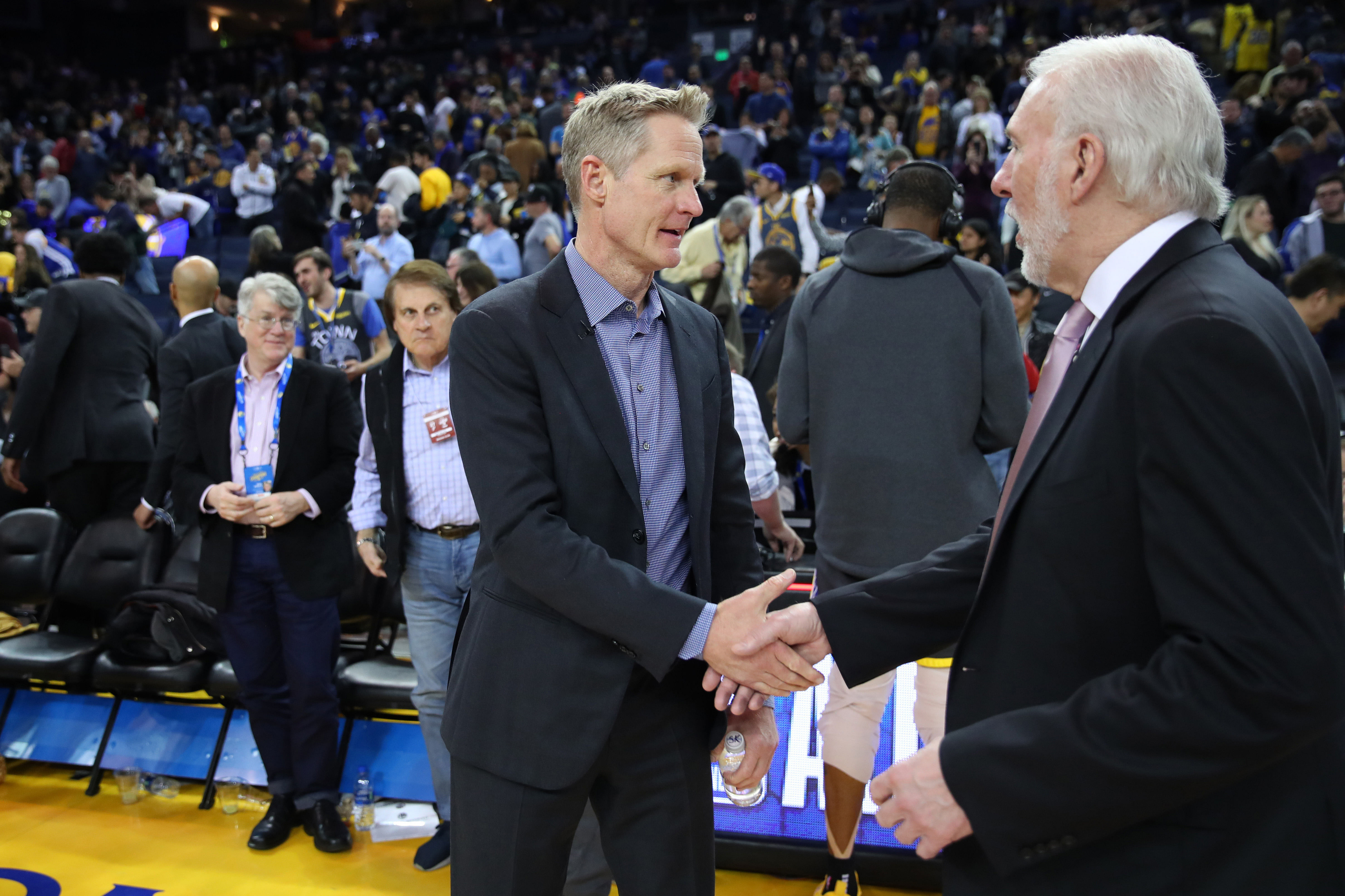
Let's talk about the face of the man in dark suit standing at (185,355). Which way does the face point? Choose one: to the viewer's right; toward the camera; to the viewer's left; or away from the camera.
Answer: away from the camera

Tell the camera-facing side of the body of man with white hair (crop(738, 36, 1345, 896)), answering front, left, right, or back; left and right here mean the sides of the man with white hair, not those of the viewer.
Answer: left

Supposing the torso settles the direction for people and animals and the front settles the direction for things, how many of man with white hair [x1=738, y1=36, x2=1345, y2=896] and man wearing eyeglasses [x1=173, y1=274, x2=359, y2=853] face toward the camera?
1

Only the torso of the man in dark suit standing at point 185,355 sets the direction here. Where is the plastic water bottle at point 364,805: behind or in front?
behind

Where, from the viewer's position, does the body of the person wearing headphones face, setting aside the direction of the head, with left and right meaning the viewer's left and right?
facing away from the viewer

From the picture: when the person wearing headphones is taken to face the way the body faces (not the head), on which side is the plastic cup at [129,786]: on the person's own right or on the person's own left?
on the person's own left

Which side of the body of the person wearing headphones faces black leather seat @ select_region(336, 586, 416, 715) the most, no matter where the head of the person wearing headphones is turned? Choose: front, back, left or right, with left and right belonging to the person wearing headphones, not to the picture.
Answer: left

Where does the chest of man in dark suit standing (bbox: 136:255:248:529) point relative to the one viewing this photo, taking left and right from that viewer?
facing away from the viewer

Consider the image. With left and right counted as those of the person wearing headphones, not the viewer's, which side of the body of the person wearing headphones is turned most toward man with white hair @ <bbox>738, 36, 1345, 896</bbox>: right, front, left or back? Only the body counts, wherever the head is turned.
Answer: back

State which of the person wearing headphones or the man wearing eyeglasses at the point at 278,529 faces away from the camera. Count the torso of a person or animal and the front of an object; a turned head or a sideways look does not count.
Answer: the person wearing headphones

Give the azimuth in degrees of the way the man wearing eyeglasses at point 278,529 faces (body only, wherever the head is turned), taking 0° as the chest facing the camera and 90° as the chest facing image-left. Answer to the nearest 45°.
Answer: approximately 0°

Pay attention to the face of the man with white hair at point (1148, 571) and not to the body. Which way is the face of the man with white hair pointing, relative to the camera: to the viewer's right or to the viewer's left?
to the viewer's left

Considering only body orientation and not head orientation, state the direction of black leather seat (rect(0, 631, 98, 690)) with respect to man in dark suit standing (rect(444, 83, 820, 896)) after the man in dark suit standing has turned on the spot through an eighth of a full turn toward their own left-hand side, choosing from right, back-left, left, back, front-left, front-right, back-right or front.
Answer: back-left

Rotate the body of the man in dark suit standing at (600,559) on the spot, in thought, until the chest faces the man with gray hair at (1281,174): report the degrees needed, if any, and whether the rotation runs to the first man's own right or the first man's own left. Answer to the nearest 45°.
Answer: approximately 90° to the first man's own left
